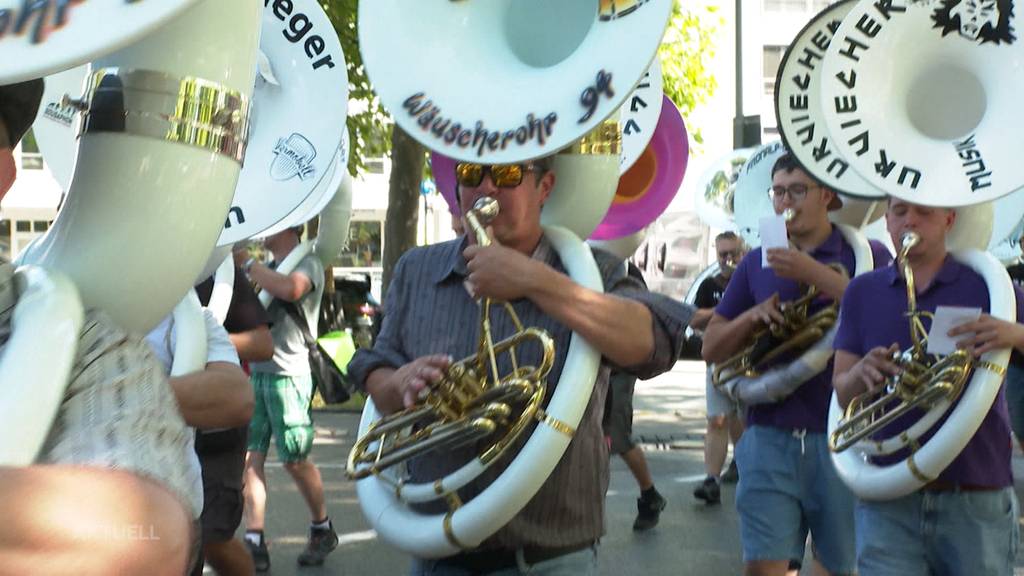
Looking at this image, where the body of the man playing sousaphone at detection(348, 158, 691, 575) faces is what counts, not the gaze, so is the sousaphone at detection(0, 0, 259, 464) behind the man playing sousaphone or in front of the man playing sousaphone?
in front

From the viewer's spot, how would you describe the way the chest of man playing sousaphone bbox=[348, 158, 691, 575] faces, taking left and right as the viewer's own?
facing the viewer and to the left of the viewer
